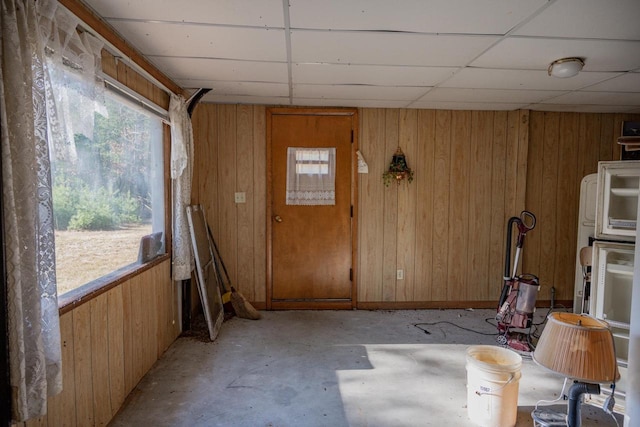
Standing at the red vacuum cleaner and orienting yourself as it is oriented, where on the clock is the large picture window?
The large picture window is roughly at 3 o'clock from the red vacuum cleaner.

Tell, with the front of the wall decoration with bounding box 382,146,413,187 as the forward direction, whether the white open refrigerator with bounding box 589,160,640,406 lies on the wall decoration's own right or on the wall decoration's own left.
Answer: on the wall decoration's own left

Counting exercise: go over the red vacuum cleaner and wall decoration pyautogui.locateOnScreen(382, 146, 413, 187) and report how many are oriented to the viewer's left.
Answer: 0

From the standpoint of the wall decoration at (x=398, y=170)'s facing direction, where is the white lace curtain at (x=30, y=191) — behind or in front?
in front

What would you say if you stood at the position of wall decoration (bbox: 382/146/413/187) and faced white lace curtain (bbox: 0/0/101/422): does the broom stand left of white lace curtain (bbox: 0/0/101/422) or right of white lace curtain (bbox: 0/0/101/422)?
right

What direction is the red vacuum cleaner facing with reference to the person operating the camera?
facing the viewer and to the right of the viewer

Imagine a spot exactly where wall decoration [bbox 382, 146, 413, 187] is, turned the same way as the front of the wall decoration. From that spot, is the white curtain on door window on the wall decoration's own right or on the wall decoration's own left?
on the wall decoration's own right

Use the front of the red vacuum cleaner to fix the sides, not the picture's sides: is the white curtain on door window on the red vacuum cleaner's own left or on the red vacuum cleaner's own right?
on the red vacuum cleaner's own right

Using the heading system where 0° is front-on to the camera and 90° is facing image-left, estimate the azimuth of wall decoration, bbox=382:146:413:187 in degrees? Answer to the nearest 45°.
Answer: approximately 0°

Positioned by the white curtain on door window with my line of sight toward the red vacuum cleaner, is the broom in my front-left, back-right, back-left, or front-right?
back-right

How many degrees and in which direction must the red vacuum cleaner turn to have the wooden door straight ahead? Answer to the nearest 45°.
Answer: approximately 135° to its right
